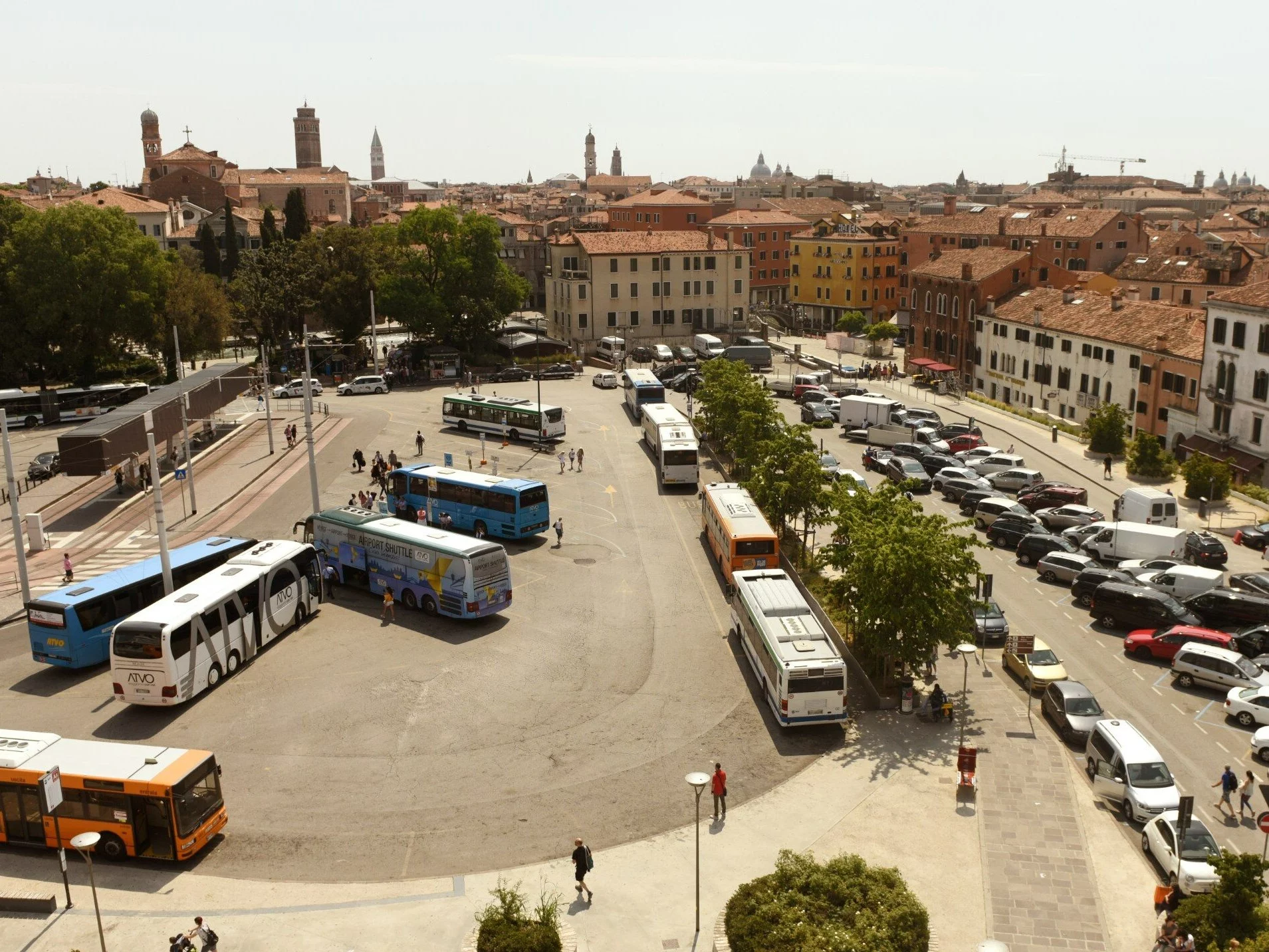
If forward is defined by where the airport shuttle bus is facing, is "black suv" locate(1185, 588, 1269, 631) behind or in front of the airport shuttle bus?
behind

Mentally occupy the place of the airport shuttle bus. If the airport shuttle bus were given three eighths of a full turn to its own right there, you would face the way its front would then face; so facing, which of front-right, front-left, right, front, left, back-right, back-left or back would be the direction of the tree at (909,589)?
front-right

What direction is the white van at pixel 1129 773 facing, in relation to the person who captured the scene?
facing the viewer and to the right of the viewer

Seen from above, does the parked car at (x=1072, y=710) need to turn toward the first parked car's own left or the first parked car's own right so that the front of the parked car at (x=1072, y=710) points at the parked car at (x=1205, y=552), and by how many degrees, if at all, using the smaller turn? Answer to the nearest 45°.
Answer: approximately 135° to the first parked car's own left

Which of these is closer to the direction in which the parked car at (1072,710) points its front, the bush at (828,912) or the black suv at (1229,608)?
the bush

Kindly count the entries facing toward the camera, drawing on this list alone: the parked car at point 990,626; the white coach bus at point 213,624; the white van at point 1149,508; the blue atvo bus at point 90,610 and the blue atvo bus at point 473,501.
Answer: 1

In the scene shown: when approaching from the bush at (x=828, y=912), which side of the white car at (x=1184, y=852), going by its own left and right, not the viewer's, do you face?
right

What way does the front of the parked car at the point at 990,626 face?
toward the camera

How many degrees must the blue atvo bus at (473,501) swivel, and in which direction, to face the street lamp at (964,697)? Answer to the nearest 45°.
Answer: approximately 180°

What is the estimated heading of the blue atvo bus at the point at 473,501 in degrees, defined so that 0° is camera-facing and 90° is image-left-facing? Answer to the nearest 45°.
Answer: approximately 135°
